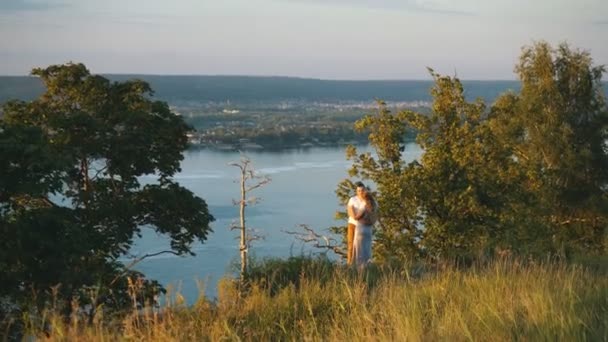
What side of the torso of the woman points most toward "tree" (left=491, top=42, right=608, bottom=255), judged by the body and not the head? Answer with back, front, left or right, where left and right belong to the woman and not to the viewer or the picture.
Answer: back

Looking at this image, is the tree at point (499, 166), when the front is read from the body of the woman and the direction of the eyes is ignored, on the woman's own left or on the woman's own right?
on the woman's own right
